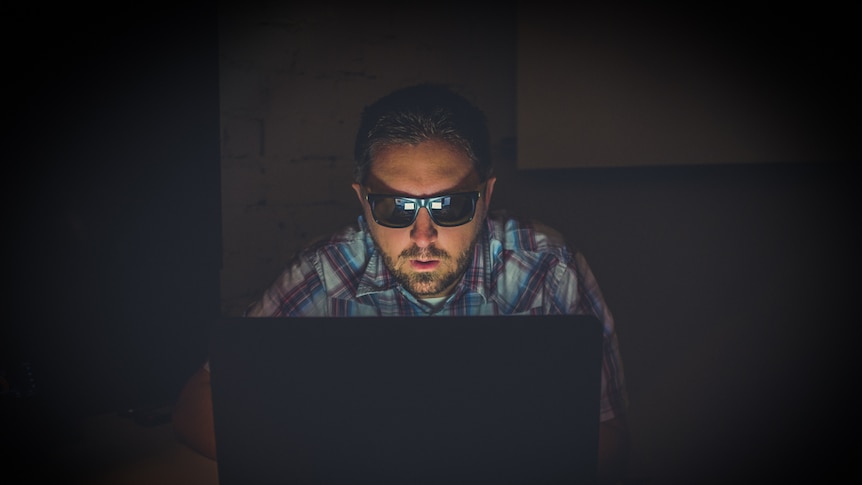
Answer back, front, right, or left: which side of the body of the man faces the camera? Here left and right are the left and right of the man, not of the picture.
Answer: front

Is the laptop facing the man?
yes

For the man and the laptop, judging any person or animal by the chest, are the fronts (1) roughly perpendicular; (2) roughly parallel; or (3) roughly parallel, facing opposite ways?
roughly parallel, facing opposite ways

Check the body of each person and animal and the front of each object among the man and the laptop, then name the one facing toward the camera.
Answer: the man

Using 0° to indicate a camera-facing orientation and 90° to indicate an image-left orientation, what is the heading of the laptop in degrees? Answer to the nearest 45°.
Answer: approximately 180°

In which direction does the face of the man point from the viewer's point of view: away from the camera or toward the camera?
toward the camera

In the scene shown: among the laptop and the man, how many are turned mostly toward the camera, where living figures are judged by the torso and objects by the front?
1

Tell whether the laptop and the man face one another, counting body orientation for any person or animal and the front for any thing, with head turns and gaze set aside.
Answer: yes

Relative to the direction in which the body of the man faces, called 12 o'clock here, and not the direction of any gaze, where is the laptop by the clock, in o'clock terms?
The laptop is roughly at 12 o'clock from the man.
